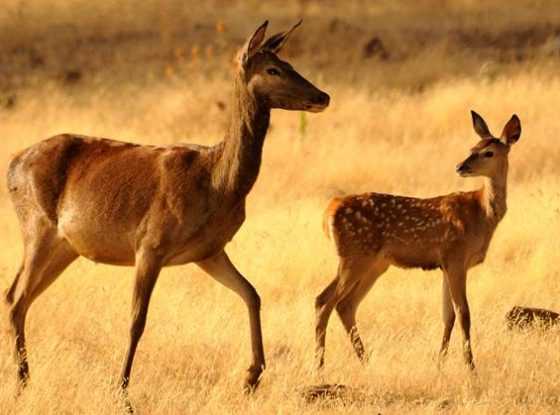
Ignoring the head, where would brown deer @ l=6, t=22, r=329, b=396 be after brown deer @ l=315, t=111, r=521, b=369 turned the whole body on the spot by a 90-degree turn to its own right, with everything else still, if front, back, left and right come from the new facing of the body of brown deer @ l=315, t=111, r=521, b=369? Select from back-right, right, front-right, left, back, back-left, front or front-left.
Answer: front-right

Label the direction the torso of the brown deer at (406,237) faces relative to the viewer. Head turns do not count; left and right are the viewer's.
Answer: facing to the right of the viewer

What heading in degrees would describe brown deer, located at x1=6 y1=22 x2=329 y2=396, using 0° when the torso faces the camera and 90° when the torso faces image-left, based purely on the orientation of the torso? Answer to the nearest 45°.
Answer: approximately 270°
